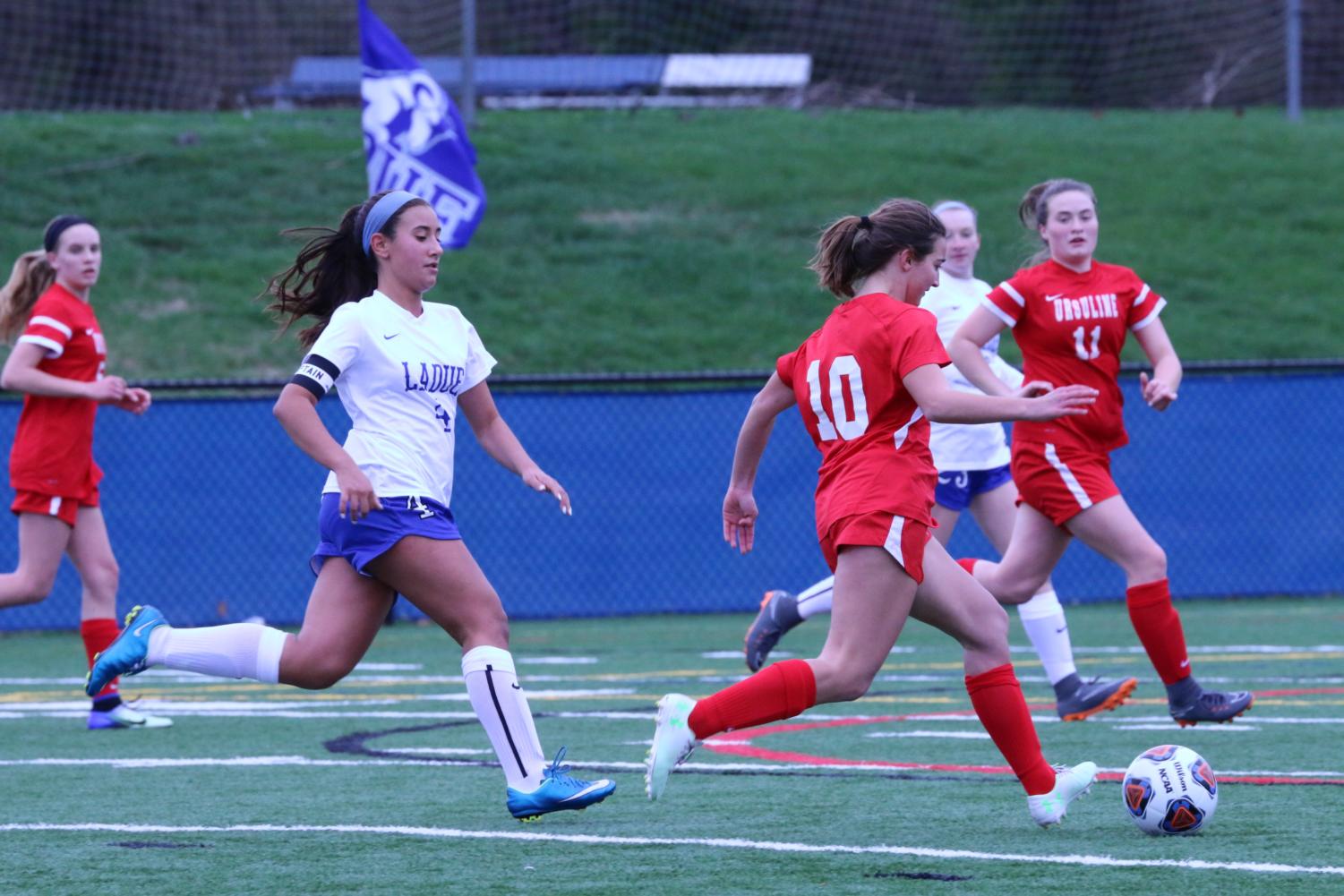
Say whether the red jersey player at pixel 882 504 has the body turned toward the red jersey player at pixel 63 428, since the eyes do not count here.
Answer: no

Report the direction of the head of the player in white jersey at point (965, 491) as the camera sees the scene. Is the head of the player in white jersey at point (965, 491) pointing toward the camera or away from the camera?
toward the camera

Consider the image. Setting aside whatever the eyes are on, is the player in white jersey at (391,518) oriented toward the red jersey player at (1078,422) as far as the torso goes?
no

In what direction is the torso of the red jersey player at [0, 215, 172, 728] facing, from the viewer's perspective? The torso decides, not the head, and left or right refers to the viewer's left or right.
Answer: facing to the right of the viewer

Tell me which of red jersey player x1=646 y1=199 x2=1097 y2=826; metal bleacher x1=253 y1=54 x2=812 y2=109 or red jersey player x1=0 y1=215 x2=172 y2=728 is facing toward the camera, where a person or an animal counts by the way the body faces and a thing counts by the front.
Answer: the metal bleacher

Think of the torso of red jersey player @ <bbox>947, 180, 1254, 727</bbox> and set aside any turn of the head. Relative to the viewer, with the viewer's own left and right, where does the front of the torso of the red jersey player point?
facing the viewer and to the right of the viewer

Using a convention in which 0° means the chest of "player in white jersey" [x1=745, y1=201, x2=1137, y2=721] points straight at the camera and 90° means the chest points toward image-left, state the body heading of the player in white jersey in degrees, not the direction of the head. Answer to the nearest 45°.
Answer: approximately 315°

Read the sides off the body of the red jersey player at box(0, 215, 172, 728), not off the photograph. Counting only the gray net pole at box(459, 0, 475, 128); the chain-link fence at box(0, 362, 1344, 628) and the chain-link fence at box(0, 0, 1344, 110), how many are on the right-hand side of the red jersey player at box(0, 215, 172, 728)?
0

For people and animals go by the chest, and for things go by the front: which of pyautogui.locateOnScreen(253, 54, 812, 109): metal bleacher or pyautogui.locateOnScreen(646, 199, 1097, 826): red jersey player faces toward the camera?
the metal bleacher

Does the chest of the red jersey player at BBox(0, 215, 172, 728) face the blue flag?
no

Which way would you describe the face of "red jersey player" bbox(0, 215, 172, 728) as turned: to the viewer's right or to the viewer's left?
to the viewer's right

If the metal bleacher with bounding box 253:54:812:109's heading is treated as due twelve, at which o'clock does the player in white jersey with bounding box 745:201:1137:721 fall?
The player in white jersey is roughly at 12 o'clock from the metal bleacher.

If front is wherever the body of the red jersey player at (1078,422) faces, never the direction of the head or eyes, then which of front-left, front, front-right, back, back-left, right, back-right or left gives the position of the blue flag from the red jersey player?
back

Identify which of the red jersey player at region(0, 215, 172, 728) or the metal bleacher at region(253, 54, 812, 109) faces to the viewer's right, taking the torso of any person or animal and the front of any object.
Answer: the red jersey player

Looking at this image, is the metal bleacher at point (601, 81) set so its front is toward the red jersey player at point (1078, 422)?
yes

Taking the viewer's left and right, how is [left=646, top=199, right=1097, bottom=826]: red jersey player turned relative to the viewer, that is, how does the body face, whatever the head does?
facing away from the viewer and to the right of the viewer

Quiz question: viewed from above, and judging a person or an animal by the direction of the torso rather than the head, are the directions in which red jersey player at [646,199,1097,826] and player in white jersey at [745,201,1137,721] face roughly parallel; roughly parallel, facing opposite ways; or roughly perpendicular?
roughly perpendicular

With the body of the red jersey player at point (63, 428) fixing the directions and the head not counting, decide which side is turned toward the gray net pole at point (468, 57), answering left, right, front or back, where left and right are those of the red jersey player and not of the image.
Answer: left

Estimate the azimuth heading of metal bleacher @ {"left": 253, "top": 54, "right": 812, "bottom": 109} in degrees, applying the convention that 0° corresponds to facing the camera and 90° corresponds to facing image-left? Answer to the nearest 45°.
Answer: approximately 0°
